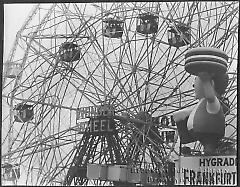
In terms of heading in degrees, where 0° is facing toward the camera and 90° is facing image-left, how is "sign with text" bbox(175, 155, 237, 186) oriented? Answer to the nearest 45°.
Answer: approximately 0°
